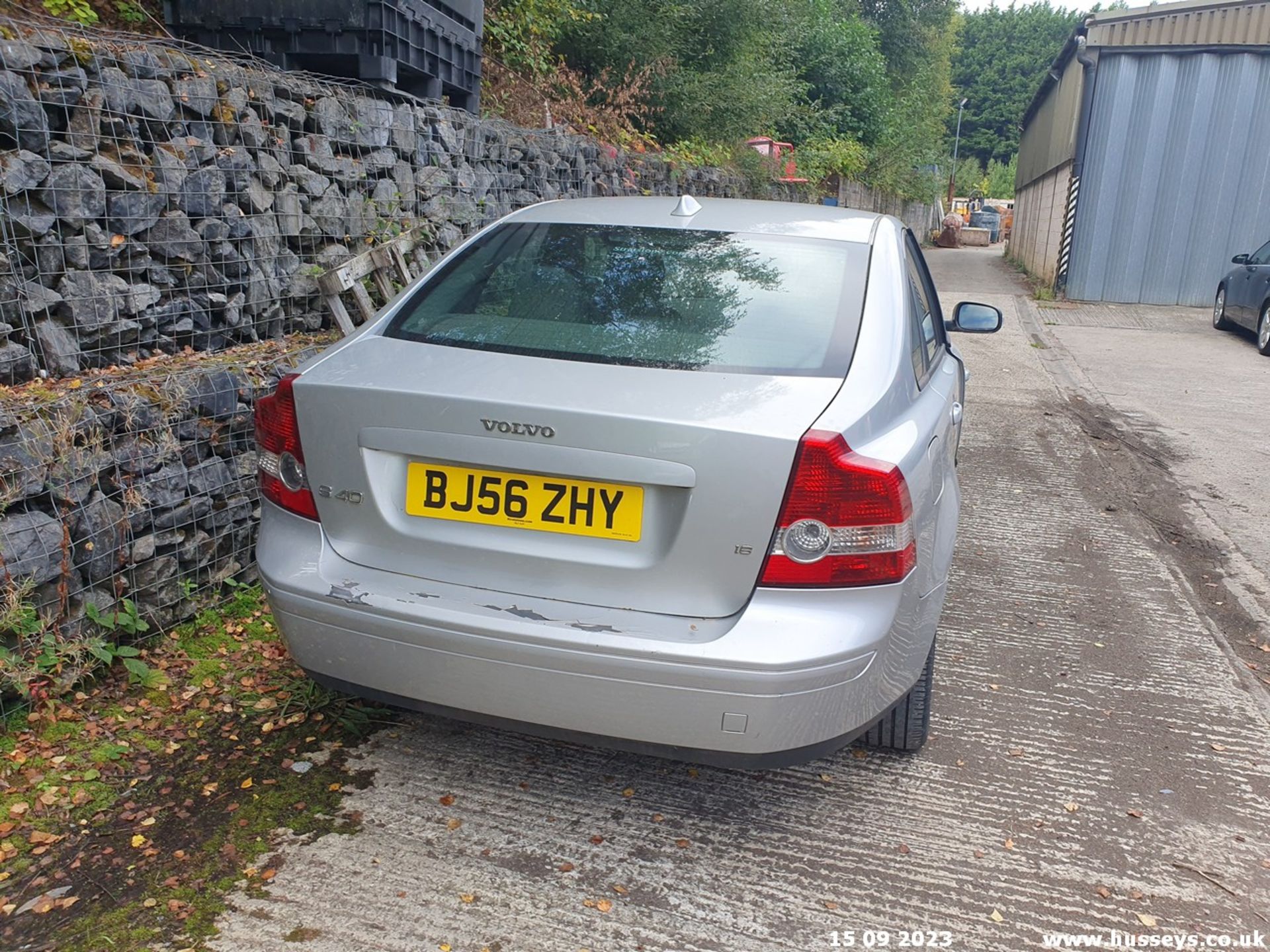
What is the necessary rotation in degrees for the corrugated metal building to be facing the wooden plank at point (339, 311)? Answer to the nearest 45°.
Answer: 0° — it already faces it

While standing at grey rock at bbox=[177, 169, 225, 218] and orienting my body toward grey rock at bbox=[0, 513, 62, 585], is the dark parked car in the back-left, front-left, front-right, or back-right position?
back-left

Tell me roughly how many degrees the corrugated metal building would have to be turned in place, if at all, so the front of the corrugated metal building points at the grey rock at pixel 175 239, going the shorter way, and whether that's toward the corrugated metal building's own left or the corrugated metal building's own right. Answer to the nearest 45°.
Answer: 0° — it already faces it

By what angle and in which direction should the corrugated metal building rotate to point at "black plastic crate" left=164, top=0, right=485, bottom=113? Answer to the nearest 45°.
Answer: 0° — it already faces it

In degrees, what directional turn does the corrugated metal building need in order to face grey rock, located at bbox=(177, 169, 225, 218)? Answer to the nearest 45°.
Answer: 0° — it already faces it
